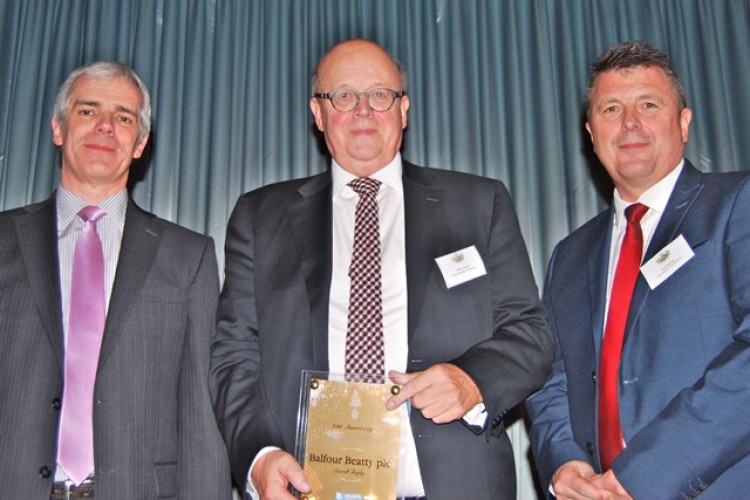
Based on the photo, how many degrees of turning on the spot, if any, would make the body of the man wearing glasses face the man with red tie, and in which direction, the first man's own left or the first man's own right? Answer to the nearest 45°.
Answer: approximately 90° to the first man's own left

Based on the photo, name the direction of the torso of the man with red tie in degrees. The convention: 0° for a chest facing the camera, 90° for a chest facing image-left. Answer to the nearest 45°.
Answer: approximately 45°

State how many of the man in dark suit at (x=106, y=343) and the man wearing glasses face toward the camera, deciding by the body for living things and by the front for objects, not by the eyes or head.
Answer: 2

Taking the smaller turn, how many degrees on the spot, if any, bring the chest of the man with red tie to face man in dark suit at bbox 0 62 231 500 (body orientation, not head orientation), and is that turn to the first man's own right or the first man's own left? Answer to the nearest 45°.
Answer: approximately 45° to the first man's own right

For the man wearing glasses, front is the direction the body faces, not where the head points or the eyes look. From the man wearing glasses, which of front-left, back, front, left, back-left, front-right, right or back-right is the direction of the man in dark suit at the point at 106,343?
right

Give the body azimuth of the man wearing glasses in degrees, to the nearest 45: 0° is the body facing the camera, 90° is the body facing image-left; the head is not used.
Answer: approximately 0°

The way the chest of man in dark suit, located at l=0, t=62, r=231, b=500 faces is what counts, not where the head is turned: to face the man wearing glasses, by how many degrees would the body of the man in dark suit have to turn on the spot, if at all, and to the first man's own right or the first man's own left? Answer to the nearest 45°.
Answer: approximately 45° to the first man's own left

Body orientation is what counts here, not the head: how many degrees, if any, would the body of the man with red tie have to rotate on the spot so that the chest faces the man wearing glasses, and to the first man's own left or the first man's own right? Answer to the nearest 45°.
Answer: approximately 45° to the first man's own right

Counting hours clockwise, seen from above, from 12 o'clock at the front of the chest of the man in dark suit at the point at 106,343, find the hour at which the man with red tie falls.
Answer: The man with red tie is roughly at 10 o'clock from the man in dark suit.
